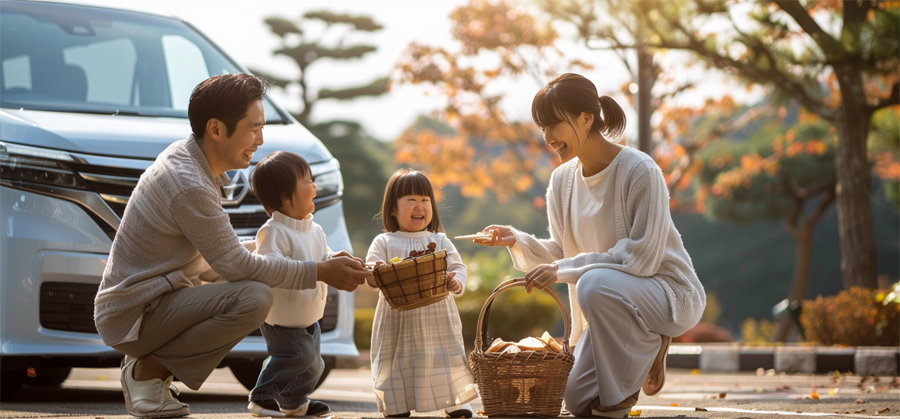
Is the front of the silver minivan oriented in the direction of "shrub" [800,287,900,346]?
no

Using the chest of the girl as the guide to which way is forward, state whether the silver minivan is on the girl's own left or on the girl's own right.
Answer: on the girl's own right

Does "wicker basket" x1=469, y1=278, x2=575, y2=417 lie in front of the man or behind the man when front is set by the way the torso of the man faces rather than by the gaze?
in front

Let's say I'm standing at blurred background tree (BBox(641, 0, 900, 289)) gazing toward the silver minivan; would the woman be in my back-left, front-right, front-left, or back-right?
front-left

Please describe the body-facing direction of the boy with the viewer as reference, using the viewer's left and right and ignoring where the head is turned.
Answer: facing to the right of the viewer

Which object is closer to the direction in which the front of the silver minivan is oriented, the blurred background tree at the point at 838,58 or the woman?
the woman

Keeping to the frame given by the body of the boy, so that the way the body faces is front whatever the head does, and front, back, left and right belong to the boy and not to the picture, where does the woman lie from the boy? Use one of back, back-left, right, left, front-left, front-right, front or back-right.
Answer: front

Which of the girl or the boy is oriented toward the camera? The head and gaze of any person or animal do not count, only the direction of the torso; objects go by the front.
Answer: the girl

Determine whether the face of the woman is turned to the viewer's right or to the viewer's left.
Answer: to the viewer's left

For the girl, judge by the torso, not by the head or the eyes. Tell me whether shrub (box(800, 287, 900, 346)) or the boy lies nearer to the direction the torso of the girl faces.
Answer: the boy

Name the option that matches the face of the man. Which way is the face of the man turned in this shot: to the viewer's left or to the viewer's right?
to the viewer's right

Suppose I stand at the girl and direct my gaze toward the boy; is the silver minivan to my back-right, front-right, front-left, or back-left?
front-right

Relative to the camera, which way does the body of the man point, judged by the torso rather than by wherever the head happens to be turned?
to the viewer's right

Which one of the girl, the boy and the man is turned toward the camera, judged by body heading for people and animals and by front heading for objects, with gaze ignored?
the girl

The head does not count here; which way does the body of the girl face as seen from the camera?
toward the camera

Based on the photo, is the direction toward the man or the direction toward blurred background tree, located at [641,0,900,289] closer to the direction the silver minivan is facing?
the man

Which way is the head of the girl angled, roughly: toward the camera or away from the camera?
toward the camera
